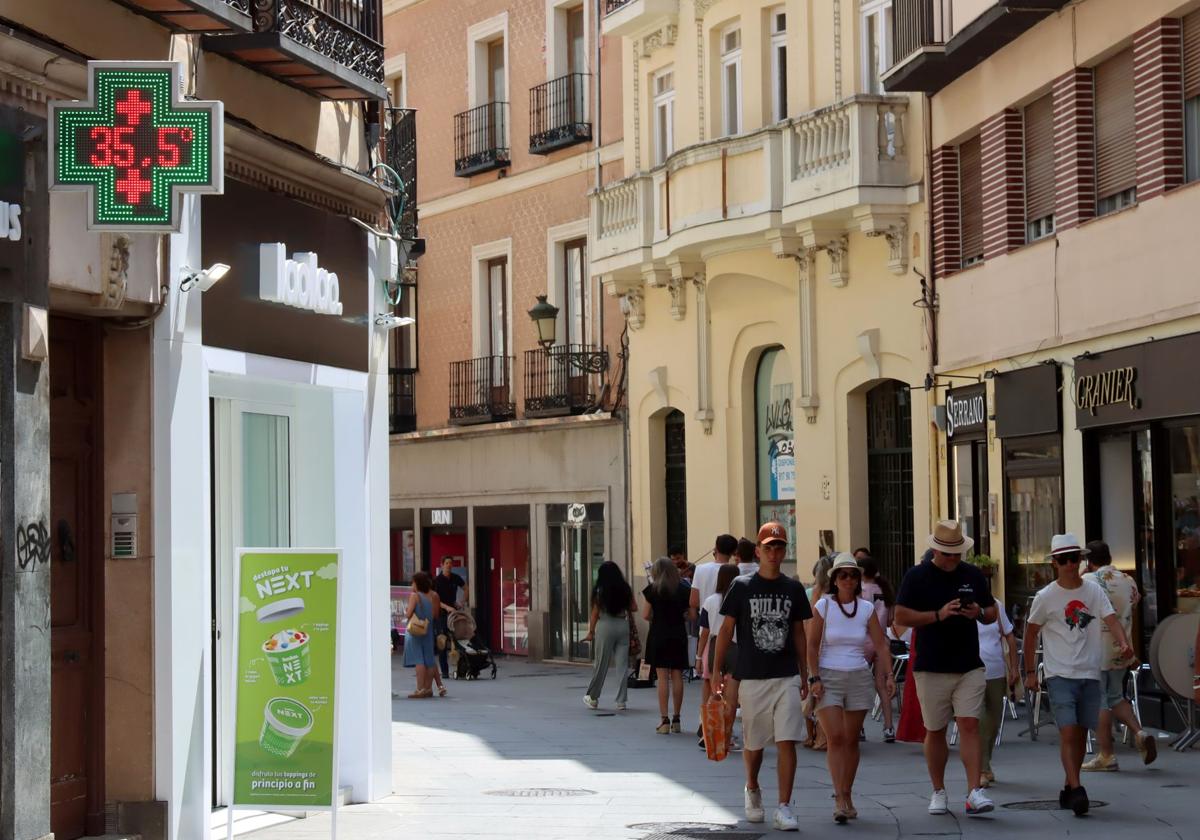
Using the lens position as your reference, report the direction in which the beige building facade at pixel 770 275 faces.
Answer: facing the viewer and to the left of the viewer

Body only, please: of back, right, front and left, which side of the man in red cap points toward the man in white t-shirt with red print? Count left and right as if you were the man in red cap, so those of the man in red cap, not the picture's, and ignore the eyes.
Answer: left

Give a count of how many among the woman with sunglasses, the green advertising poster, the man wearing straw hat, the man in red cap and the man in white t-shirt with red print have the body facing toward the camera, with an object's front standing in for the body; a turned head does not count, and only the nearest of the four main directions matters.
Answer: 5

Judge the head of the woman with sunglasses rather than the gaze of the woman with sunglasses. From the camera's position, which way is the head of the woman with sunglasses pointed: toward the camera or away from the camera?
toward the camera

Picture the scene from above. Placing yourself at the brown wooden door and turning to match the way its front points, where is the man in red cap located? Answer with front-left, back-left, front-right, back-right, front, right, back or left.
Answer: front-left

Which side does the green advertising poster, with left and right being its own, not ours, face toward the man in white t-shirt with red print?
left

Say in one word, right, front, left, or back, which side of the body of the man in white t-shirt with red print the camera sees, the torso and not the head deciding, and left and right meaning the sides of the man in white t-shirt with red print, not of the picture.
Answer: front

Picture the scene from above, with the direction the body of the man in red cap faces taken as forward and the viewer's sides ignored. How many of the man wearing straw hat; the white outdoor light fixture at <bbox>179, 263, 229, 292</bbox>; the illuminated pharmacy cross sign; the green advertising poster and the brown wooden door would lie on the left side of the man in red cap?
1

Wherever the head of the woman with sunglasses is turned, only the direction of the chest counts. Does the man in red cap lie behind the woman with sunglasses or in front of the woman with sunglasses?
in front

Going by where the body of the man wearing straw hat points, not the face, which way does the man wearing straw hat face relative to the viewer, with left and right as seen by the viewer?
facing the viewer

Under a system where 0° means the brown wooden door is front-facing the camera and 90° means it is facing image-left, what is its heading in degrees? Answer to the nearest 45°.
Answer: approximately 315°

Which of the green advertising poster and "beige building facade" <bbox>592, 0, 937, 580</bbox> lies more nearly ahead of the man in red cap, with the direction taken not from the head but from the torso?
the green advertising poster

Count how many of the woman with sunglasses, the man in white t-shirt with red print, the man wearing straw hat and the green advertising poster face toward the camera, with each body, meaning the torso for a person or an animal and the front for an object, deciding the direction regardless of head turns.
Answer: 4

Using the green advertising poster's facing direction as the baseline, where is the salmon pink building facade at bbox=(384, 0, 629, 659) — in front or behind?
behind

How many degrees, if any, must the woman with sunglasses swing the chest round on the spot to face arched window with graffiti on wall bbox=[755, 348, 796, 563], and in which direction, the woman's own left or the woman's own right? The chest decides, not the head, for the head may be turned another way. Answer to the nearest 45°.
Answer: approximately 180°

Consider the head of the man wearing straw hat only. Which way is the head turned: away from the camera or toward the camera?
toward the camera
